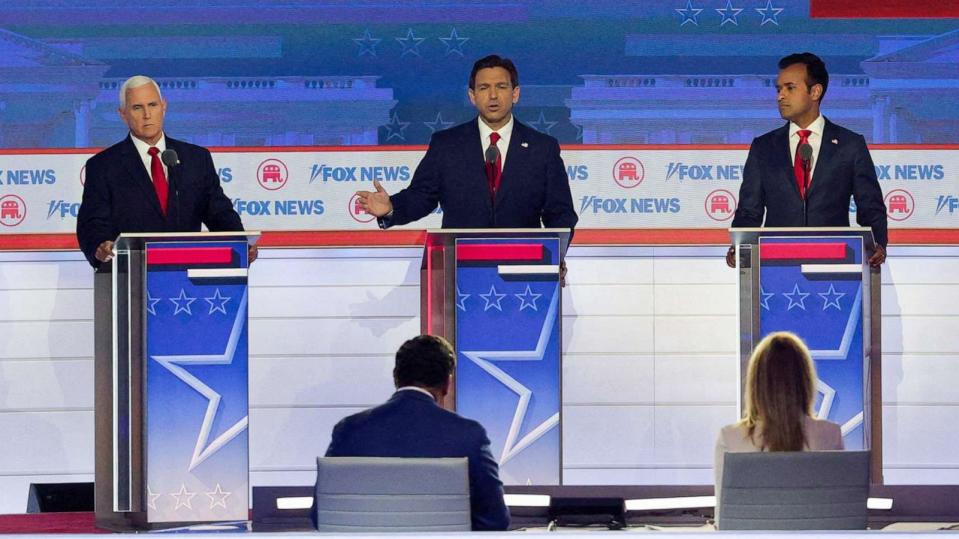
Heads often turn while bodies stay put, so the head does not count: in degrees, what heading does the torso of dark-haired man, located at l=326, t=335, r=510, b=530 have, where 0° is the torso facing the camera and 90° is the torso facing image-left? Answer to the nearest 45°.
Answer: approximately 180°

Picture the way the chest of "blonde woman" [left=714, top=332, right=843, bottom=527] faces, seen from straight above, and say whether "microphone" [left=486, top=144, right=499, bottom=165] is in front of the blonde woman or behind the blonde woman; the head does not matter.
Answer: in front

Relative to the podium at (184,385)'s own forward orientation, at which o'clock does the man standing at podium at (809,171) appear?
The man standing at podium is roughly at 9 o'clock from the podium.

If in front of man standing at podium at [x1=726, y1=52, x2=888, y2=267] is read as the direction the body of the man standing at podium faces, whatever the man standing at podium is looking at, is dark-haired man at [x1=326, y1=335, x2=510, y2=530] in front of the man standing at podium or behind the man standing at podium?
in front

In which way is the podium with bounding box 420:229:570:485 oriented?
toward the camera

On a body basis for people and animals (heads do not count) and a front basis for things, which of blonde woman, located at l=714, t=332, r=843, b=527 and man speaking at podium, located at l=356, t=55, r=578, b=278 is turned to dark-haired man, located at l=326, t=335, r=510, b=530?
the man speaking at podium

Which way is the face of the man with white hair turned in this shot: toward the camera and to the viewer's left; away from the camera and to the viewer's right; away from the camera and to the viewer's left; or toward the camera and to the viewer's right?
toward the camera and to the viewer's right

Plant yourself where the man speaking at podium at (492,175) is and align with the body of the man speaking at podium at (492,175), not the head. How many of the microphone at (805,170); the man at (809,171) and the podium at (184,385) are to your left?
2

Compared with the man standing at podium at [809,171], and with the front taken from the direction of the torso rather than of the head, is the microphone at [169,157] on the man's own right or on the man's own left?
on the man's own right

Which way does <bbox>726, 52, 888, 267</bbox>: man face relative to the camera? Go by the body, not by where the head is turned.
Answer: toward the camera

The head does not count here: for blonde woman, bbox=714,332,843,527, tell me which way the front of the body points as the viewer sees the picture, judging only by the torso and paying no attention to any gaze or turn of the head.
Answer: away from the camera

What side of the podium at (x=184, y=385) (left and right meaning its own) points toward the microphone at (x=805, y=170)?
left

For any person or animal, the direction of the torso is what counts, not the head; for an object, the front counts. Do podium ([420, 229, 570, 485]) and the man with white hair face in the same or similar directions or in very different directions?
same or similar directions

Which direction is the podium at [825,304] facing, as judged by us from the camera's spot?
facing the viewer

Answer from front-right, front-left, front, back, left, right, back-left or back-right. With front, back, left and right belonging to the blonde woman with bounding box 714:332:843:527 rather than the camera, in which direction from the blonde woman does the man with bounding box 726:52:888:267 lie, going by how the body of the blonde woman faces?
front

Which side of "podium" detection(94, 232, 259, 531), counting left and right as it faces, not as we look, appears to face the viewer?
front
